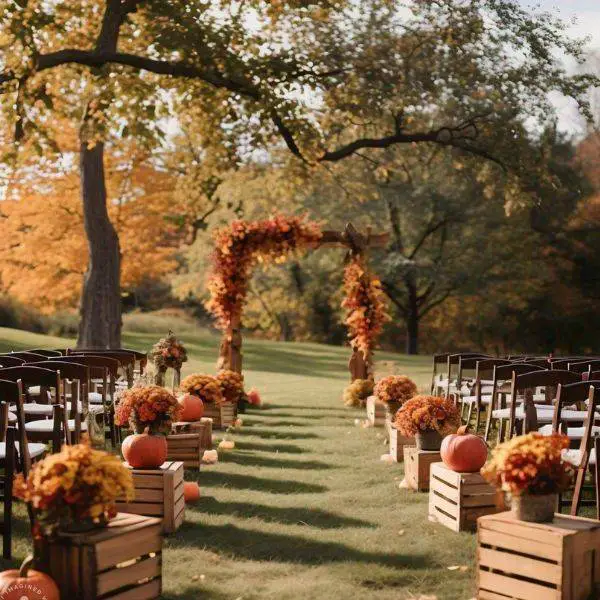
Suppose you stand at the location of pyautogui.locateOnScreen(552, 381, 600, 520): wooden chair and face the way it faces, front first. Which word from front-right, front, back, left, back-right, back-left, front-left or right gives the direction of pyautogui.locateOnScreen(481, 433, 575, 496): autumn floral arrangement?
back-left

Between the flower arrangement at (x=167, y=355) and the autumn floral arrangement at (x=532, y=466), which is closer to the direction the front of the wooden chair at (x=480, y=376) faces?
the flower arrangement

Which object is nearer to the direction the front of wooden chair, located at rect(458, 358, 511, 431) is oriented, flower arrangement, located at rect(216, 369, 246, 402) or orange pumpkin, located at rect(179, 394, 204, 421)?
the flower arrangement

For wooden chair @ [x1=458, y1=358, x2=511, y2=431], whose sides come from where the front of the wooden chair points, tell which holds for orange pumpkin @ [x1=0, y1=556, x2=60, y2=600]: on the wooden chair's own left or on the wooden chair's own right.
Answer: on the wooden chair's own left

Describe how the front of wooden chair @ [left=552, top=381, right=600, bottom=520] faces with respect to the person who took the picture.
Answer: facing away from the viewer and to the left of the viewer

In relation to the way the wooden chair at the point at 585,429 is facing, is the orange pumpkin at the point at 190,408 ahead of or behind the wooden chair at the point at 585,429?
ahead

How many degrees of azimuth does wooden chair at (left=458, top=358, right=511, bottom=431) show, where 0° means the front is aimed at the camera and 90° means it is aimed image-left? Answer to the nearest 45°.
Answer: approximately 135°

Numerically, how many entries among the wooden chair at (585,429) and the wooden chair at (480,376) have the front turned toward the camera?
0
